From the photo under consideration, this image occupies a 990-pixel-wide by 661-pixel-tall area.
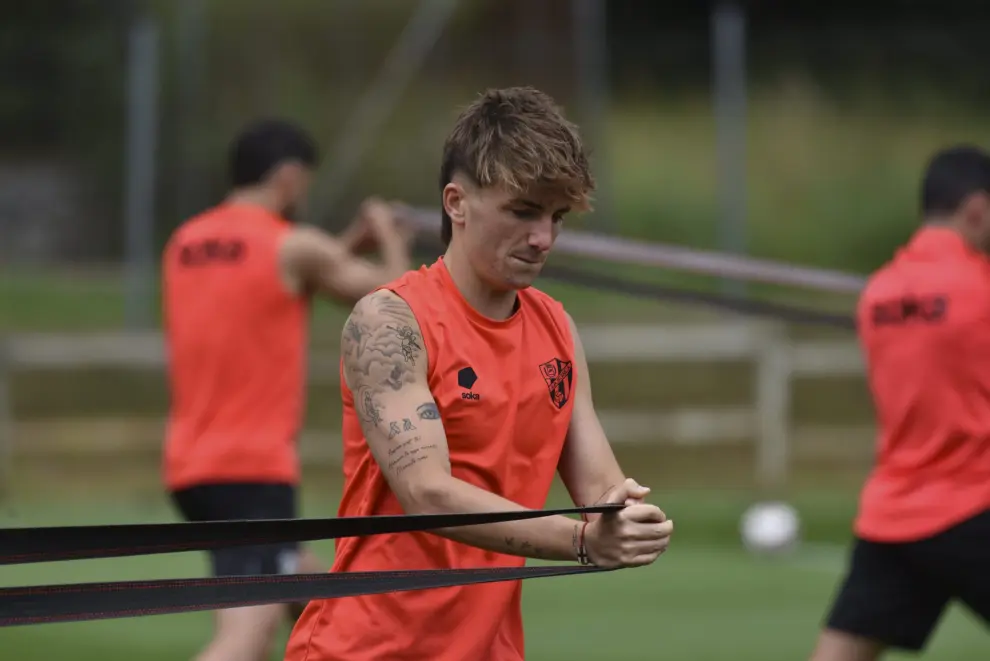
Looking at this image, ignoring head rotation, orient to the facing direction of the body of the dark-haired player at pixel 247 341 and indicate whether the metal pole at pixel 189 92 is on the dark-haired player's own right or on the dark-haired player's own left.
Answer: on the dark-haired player's own left

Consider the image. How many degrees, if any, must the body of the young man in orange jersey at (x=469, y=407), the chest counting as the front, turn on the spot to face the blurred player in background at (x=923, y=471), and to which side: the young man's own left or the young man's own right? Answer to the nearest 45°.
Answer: approximately 90° to the young man's own left

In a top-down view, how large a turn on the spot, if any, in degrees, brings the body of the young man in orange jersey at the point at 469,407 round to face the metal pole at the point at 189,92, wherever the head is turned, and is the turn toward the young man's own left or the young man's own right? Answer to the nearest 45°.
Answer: approximately 135° to the young man's own left

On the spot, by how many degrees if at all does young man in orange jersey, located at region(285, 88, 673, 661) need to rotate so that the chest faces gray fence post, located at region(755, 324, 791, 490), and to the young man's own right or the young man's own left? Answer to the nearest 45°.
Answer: approximately 135° to the young man's own left

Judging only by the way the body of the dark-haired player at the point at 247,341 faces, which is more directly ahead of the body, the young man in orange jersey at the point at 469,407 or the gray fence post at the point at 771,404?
the gray fence post

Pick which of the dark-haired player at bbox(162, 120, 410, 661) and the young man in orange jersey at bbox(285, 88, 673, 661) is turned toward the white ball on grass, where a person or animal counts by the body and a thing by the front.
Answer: the dark-haired player

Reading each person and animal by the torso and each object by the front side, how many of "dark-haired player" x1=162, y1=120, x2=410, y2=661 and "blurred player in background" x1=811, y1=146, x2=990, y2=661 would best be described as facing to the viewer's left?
0

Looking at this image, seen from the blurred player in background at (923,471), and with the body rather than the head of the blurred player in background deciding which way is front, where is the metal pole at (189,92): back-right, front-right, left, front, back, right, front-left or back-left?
left

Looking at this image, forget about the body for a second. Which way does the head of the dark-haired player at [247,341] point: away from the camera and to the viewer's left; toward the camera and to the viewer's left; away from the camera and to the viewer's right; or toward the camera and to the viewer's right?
away from the camera and to the viewer's right

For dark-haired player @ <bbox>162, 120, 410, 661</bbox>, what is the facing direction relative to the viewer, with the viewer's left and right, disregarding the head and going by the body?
facing away from the viewer and to the right of the viewer

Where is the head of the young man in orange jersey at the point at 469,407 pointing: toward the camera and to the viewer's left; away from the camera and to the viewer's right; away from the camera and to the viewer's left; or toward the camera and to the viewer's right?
toward the camera and to the viewer's right

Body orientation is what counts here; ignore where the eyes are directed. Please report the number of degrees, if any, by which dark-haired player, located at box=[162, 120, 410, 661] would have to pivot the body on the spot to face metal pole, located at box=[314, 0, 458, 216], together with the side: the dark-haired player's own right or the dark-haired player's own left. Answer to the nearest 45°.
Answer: approximately 45° to the dark-haired player's own left

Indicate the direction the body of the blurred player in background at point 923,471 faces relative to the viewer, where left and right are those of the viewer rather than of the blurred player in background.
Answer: facing away from the viewer and to the right of the viewer
